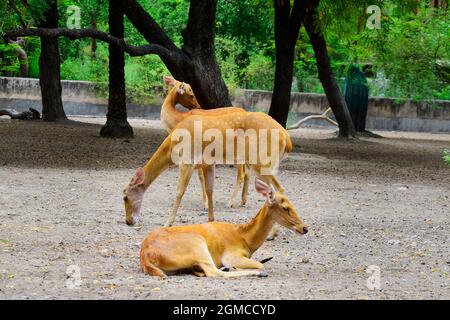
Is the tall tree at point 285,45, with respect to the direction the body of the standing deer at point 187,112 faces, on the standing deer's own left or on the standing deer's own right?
on the standing deer's own right

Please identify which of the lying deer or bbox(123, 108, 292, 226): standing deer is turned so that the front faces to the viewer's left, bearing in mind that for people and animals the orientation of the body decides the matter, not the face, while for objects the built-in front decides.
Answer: the standing deer

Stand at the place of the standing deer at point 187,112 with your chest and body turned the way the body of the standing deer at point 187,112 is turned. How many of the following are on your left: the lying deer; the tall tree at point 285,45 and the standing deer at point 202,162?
2

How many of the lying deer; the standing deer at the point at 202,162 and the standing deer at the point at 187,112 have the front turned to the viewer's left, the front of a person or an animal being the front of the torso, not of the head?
2

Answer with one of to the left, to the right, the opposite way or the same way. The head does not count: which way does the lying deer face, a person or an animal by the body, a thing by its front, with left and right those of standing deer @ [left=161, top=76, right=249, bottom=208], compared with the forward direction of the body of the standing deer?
the opposite way

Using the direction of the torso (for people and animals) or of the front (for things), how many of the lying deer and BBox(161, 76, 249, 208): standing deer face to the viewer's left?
1

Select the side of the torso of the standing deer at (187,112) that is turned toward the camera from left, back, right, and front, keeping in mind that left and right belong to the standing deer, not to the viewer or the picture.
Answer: left

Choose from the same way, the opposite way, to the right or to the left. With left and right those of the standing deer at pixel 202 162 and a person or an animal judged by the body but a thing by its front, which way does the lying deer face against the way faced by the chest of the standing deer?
the opposite way

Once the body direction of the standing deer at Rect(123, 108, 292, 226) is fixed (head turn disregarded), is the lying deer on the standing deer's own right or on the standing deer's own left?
on the standing deer's own left

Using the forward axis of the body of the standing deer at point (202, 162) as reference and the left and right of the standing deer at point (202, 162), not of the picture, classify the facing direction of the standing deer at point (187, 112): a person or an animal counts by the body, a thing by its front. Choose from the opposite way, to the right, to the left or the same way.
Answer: the same way

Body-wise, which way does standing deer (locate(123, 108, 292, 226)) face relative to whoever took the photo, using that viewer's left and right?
facing to the left of the viewer

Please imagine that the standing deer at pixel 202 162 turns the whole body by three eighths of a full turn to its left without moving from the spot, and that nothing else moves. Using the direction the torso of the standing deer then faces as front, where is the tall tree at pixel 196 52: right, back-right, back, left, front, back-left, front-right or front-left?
back-left

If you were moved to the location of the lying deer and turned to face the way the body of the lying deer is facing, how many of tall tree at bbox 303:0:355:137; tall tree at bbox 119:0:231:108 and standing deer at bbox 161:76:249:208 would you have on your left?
3

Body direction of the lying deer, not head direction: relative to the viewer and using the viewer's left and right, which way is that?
facing to the right of the viewer

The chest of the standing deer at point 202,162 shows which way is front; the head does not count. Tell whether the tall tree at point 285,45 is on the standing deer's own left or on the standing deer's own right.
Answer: on the standing deer's own right

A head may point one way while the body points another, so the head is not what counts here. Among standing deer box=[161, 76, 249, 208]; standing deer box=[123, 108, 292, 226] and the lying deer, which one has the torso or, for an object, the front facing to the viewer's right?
the lying deer

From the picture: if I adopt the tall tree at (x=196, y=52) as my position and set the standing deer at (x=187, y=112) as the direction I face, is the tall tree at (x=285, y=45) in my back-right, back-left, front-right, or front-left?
back-left
